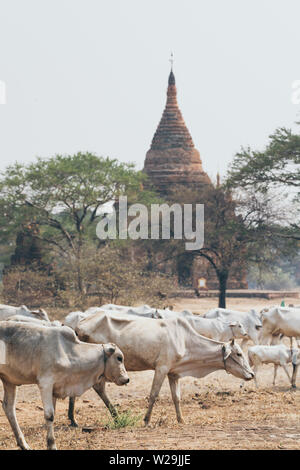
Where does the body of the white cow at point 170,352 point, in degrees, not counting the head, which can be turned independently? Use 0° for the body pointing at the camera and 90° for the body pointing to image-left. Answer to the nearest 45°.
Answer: approximately 270°

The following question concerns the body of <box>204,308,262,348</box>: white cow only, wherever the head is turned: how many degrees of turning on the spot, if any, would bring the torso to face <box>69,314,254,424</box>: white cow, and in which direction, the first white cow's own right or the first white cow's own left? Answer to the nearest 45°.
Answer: approximately 90° to the first white cow's own right

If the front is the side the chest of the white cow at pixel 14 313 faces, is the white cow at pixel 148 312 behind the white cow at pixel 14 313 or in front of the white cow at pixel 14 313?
in front

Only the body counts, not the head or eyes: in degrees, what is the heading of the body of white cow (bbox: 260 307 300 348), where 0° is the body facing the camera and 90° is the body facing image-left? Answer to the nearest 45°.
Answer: approximately 270°

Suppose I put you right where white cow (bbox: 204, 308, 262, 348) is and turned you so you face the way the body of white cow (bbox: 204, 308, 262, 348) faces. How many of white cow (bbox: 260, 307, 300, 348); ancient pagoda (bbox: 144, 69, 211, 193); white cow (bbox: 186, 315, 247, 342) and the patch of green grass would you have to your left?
1

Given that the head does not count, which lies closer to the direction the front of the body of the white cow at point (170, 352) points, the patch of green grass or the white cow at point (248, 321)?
the white cow

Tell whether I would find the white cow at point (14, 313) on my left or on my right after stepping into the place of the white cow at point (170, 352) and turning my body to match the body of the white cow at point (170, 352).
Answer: on my left

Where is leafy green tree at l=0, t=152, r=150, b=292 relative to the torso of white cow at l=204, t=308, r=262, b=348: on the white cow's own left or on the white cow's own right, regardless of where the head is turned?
on the white cow's own left

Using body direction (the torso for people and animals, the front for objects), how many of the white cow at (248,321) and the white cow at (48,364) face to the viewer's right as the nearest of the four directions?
2

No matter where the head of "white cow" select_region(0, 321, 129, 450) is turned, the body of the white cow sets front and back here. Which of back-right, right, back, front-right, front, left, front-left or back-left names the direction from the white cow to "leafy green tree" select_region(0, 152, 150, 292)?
left

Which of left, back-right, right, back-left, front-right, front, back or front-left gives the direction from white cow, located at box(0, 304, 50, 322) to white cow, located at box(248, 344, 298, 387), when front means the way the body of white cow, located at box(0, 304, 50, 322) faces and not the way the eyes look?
front-right

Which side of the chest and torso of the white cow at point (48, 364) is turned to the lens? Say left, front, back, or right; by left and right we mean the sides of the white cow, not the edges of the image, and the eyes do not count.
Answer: right

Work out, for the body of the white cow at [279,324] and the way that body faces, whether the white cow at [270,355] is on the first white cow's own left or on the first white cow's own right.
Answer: on the first white cow's own right

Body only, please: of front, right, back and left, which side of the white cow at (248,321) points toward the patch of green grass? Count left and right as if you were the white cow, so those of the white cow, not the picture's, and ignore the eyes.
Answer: right

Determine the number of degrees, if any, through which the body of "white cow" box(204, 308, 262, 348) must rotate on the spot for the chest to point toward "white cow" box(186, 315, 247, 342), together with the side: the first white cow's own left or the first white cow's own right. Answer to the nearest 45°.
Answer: approximately 135° to the first white cow's own right
